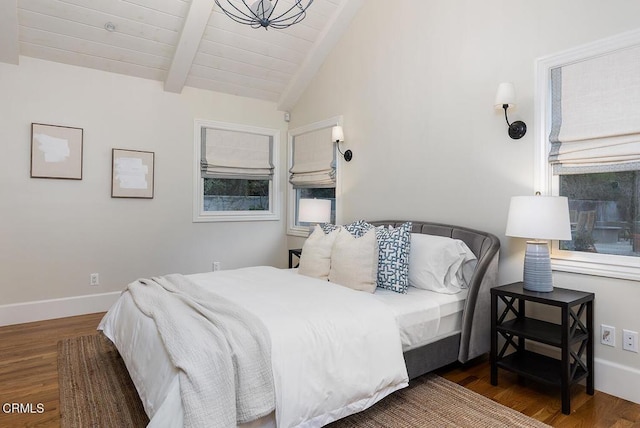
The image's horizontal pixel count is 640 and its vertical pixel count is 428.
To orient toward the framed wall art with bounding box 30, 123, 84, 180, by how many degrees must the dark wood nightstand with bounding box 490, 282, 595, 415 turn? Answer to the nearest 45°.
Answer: approximately 45° to its right

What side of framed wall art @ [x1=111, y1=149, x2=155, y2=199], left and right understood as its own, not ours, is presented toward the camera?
front

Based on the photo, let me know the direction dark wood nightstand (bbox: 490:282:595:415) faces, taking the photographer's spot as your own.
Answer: facing the viewer and to the left of the viewer

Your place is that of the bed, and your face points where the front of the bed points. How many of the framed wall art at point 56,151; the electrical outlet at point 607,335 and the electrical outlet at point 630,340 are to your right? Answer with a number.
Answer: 1

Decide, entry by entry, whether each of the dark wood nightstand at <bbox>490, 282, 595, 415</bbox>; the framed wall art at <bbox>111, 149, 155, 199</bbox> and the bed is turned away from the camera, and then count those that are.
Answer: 0

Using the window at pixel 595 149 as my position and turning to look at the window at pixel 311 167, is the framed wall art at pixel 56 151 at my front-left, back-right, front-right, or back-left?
front-left

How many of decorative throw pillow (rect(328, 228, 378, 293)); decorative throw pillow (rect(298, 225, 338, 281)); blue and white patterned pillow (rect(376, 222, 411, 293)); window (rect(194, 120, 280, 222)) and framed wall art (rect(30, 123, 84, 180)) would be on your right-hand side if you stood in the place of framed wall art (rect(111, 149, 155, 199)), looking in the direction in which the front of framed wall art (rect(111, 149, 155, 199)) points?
1

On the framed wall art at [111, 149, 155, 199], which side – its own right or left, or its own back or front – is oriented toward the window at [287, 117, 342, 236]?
left

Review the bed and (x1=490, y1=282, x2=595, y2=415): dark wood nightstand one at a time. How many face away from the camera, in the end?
0

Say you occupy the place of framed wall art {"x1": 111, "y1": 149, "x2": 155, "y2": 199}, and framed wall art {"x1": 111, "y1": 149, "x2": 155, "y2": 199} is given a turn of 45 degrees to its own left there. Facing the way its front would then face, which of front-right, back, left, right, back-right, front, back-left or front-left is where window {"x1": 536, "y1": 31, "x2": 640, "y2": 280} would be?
front

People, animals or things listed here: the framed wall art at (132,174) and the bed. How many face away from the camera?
0

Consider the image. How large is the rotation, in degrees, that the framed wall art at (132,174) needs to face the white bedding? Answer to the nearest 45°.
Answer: approximately 45° to its left

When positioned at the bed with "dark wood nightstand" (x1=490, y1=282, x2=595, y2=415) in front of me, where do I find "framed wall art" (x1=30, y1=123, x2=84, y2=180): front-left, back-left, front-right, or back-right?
back-left

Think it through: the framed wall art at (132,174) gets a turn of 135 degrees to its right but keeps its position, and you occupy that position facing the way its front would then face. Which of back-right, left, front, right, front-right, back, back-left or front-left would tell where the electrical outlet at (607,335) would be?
back

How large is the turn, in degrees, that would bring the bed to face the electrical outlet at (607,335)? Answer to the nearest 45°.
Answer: approximately 135° to its left

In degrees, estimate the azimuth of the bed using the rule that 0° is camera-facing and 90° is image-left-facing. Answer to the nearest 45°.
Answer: approximately 45°

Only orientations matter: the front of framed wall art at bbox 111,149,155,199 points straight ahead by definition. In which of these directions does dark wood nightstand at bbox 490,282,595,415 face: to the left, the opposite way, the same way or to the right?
to the right

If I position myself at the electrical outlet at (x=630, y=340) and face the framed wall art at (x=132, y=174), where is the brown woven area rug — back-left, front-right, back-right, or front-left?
front-left
